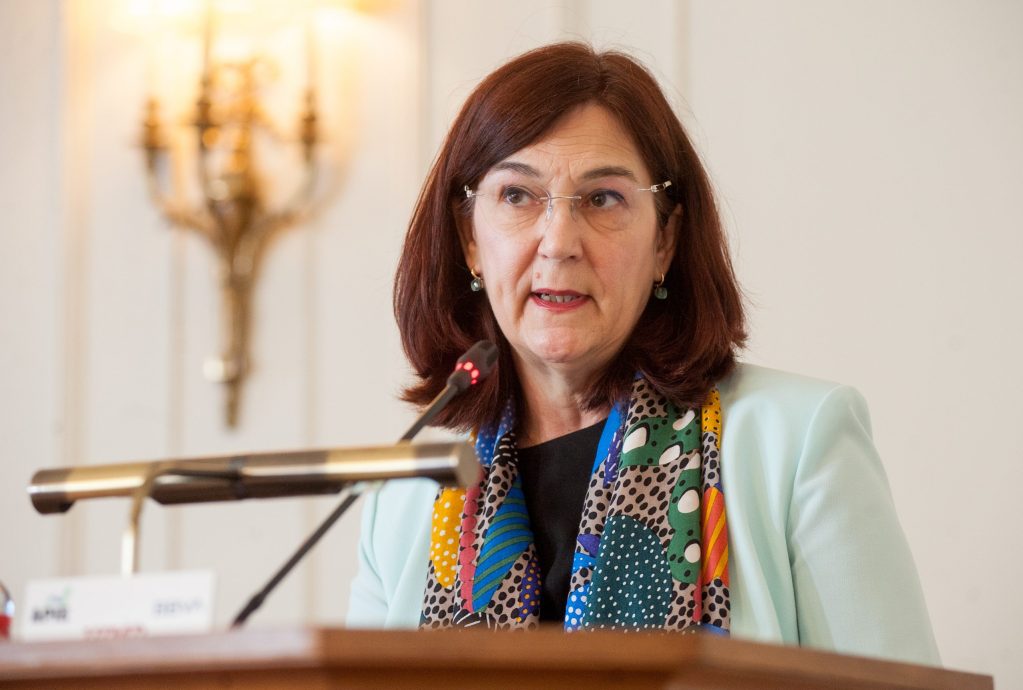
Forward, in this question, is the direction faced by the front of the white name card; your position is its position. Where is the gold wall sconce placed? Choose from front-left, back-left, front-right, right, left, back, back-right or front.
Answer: back

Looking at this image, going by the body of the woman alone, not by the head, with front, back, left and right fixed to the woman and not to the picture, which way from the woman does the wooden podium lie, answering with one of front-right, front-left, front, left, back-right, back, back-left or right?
front-left

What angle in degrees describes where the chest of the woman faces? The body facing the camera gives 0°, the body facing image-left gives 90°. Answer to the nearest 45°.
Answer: approximately 45°

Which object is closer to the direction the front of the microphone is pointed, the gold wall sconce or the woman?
the woman

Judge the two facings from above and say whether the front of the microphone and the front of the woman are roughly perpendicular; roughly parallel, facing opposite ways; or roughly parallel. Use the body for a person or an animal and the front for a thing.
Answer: roughly parallel, facing opposite ways

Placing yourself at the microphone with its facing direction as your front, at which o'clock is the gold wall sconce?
The gold wall sconce is roughly at 10 o'clock from the microphone.

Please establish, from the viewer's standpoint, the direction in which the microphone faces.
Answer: facing away from the viewer and to the right of the viewer

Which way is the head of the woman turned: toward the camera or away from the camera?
toward the camera

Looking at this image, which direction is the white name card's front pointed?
toward the camera
